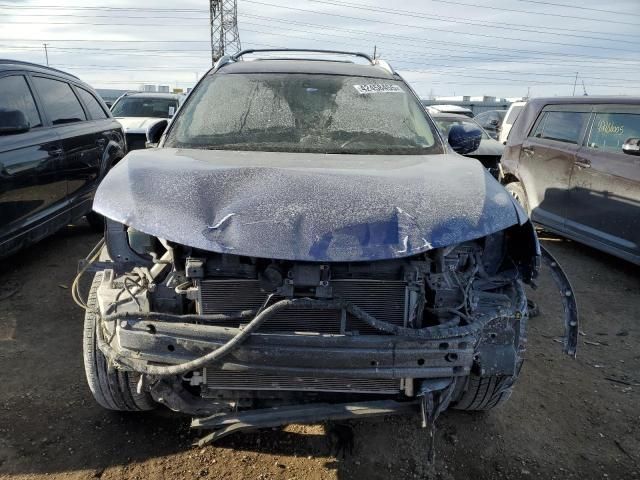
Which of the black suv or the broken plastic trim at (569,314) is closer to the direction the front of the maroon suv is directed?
the broken plastic trim

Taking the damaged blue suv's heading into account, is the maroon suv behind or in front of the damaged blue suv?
behind

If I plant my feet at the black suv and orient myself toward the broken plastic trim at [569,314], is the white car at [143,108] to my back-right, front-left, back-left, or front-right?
back-left

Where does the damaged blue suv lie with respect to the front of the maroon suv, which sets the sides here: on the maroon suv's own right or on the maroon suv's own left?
on the maroon suv's own right

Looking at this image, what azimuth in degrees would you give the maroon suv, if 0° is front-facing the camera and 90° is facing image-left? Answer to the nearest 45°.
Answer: approximately 315°

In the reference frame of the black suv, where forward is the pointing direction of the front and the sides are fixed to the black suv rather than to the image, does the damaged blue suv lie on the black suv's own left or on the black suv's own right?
on the black suv's own left

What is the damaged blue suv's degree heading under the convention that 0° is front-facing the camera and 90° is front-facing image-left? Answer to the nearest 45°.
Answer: approximately 0°

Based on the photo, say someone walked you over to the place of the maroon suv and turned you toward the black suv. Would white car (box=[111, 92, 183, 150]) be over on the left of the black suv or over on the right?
right

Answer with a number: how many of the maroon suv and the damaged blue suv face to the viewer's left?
0
